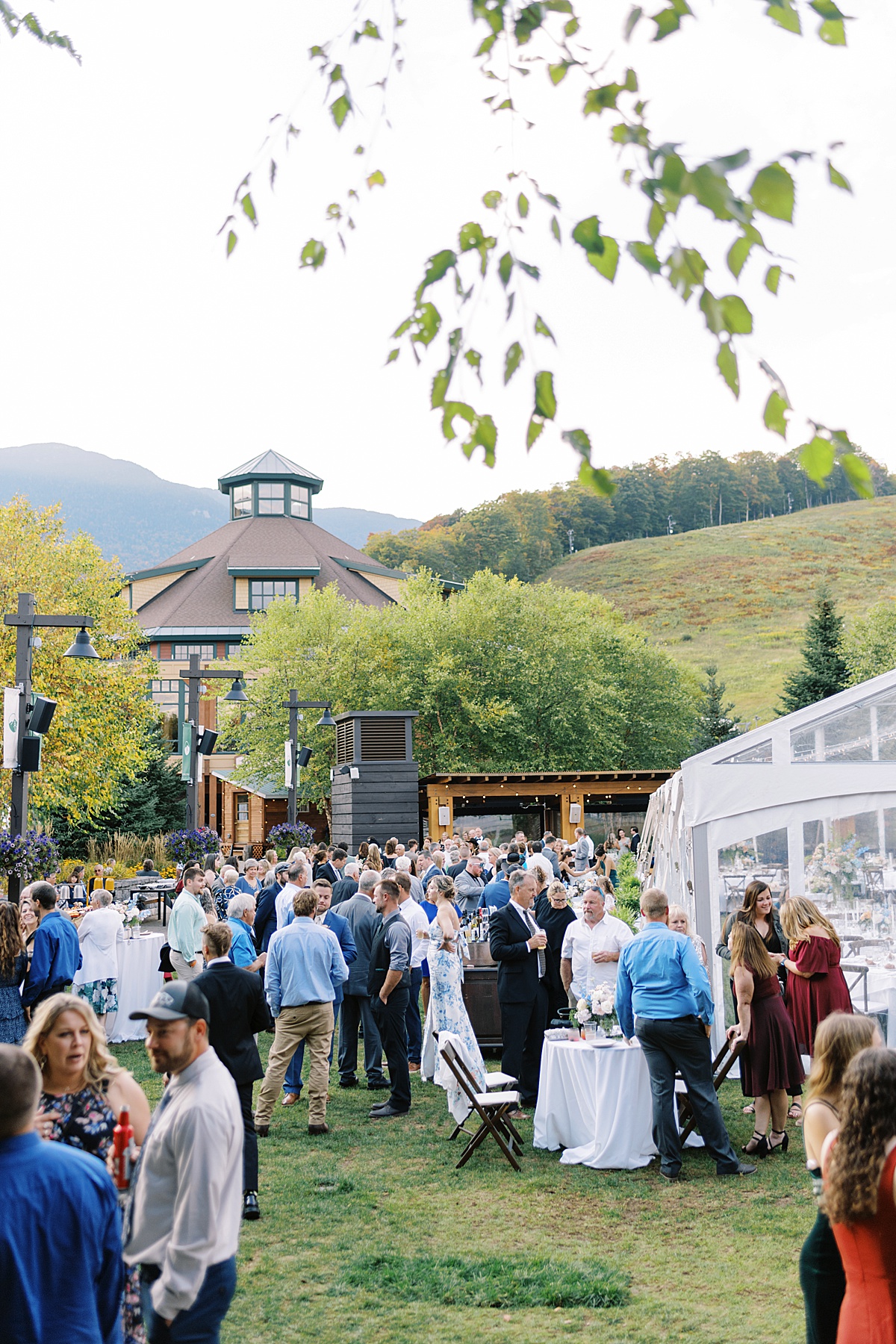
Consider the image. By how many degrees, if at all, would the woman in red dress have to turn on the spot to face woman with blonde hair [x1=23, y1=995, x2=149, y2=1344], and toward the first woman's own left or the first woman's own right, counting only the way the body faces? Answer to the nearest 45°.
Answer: approximately 135° to the first woman's own left

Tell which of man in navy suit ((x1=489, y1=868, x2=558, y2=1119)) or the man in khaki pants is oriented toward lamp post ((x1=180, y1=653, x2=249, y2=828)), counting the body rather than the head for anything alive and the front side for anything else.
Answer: the man in khaki pants

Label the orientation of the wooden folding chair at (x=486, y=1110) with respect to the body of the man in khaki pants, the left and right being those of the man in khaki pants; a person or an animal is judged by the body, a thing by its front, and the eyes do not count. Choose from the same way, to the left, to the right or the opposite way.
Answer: to the right

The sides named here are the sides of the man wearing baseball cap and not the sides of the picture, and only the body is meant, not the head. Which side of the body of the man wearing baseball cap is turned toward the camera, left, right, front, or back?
left

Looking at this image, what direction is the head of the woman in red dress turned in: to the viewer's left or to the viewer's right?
to the viewer's left

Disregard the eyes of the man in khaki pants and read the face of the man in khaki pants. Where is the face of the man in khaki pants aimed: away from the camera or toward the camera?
away from the camera

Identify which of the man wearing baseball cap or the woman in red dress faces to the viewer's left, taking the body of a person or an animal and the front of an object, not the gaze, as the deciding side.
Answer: the man wearing baseball cap

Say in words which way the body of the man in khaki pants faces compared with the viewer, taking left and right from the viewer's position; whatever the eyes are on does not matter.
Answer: facing away from the viewer

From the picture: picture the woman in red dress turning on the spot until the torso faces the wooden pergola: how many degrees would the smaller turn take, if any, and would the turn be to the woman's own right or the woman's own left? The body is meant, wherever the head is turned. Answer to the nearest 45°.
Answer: approximately 45° to the woman's own left

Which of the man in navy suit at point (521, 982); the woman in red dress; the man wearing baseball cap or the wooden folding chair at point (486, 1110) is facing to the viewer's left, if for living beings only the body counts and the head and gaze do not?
the man wearing baseball cap

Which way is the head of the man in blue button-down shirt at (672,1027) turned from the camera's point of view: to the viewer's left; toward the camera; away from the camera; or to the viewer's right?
away from the camera
